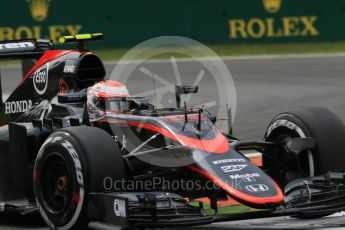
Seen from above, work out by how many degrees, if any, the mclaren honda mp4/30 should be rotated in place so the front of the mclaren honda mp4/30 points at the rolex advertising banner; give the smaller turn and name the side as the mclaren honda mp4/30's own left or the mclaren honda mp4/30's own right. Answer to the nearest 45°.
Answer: approximately 135° to the mclaren honda mp4/30's own left

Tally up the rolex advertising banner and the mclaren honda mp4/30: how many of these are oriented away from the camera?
0

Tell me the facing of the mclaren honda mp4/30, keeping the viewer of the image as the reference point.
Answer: facing the viewer and to the right of the viewer

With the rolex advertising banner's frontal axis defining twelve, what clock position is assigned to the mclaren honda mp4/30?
The mclaren honda mp4/30 is roughly at 12 o'clock from the rolex advertising banner.

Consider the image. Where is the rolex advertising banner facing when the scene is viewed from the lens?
facing the viewer
